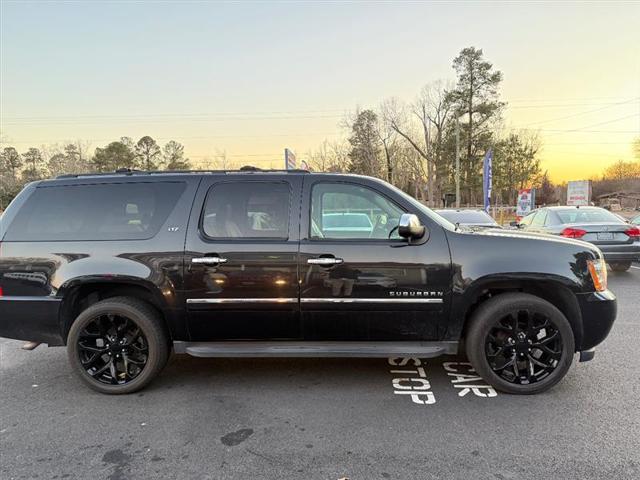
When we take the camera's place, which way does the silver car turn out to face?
facing away from the viewer and to the left of the viewer

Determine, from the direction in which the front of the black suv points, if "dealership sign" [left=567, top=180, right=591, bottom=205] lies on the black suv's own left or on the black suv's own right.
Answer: on the black suv's own left

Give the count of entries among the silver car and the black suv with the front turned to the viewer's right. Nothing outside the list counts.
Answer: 1

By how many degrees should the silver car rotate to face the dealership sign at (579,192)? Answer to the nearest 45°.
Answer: approximately 45° to its right

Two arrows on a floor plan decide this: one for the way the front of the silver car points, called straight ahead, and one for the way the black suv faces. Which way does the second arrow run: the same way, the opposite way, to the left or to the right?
to the right

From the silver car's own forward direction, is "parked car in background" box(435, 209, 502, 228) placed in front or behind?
in front

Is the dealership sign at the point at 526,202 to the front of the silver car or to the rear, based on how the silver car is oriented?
to the front

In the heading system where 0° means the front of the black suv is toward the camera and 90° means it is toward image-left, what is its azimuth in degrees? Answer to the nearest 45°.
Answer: approximately 270°

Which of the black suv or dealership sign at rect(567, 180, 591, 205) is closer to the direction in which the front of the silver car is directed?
the dealership sign

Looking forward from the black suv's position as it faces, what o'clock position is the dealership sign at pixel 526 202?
The dealership sign is roughly at 10 o'clock from the black suv.

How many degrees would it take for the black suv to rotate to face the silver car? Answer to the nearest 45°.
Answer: approximately 45° to its left
